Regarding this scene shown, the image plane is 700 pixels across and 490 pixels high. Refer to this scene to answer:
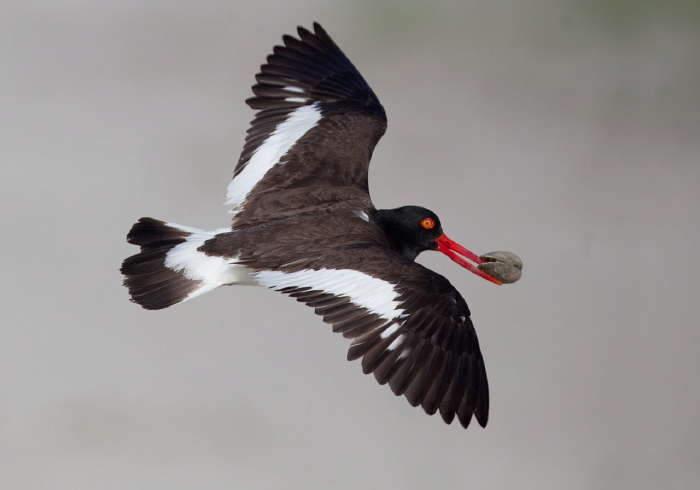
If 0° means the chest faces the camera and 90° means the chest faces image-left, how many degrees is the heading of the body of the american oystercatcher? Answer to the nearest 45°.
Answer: approximately 270°
